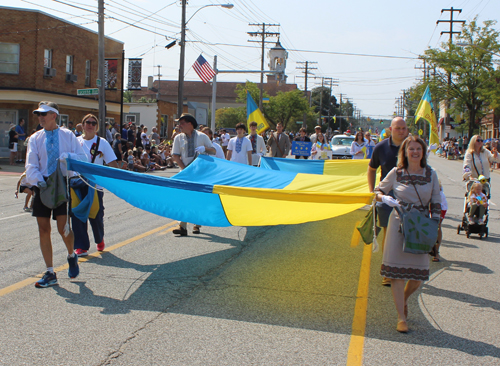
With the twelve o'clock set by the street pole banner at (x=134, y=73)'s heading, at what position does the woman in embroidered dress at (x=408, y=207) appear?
The woman in embroidered dress is roughly at 12 o'clock from the street pole banner.

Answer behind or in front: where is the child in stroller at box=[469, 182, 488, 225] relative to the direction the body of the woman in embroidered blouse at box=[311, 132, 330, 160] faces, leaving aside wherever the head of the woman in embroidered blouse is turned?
in front

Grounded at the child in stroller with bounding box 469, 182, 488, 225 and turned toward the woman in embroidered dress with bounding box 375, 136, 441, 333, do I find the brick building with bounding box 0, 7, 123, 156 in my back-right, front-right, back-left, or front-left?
back-right

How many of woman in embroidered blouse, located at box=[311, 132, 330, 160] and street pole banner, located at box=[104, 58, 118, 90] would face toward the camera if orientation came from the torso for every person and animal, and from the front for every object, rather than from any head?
2

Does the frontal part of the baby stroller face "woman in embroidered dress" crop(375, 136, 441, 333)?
yes

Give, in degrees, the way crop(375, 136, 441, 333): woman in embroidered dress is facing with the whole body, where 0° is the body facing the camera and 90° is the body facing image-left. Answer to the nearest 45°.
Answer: approximately 0°

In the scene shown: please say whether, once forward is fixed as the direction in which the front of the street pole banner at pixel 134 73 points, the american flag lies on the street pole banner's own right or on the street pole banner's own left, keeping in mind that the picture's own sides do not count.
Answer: on the street pole banner's own left

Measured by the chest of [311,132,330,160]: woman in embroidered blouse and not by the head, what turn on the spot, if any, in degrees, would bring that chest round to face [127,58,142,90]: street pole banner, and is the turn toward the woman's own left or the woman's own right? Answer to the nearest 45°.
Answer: approximately 135° to the woman's own right

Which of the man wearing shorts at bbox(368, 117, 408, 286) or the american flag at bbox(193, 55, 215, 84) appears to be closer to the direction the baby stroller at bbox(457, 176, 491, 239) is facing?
the man wearing shorts

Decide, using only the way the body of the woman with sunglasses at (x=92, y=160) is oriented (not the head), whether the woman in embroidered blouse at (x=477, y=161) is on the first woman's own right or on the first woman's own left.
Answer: on the first woman's own left
